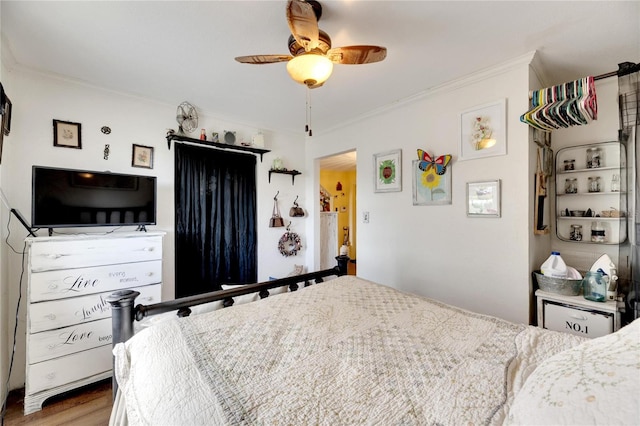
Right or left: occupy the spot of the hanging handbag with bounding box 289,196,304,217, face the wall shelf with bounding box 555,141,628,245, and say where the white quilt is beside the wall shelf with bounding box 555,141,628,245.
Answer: right

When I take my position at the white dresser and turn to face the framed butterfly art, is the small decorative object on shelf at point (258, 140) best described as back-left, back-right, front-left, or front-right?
front-left

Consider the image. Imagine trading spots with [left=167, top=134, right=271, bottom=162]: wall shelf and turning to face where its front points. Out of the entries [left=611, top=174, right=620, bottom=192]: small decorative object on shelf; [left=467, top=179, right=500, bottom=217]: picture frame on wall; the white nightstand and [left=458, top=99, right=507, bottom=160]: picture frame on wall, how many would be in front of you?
4

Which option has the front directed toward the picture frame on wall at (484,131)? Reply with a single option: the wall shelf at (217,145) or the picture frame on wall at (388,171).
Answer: the wall shelf

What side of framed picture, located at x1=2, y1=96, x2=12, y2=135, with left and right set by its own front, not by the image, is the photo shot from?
right

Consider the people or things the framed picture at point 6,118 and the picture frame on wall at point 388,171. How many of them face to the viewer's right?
1

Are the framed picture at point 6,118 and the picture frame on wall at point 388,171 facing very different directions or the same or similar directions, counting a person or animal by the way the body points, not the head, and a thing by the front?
very different directions

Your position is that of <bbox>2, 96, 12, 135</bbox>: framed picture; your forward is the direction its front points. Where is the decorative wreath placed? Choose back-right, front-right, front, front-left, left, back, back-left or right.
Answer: front

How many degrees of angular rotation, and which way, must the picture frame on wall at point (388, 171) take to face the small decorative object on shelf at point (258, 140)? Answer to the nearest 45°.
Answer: approximately 45° to its right

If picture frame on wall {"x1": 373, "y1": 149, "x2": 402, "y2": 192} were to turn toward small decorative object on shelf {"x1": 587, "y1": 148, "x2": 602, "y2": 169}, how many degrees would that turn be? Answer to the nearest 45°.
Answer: approximately 135° to its left

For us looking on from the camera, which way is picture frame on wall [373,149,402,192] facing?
facing the viewer and to the left of the viewer

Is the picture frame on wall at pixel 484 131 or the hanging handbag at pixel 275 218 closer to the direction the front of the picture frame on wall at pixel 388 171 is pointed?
the hanging handbag

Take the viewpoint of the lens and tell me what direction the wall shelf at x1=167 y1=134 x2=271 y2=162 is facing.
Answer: facing the viewer and to the right of the viewer

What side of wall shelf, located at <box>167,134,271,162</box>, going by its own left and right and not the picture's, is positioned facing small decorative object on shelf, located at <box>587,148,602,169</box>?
front

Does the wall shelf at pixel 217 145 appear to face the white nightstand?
yes
